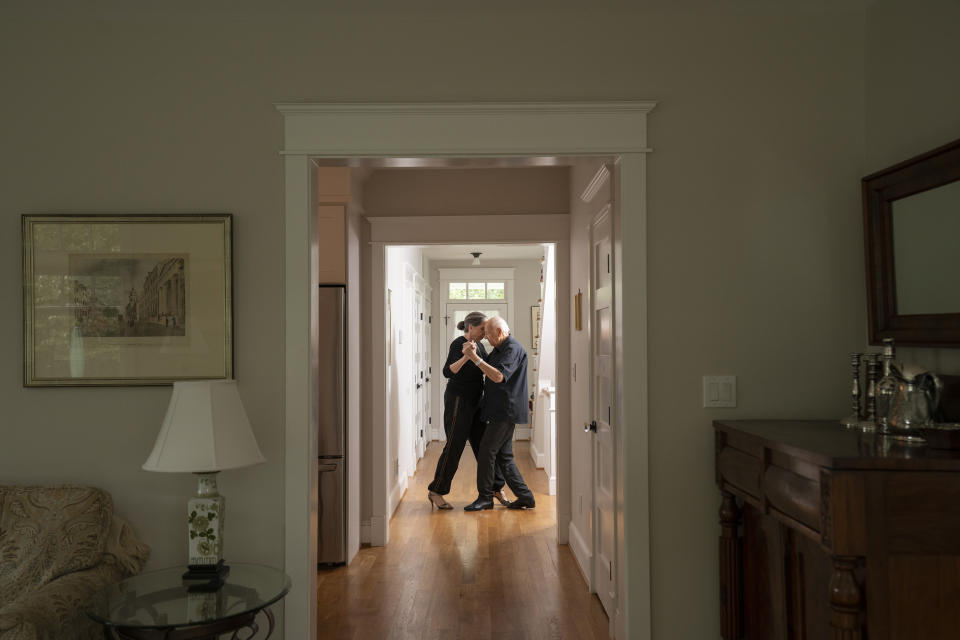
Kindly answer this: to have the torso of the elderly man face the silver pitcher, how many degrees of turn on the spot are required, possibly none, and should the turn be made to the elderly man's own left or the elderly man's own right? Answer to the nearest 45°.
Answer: approximately 90° to the elderly man's own left

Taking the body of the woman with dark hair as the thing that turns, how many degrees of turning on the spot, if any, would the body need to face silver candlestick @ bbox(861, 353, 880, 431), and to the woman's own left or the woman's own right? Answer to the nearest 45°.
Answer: approximately 90° to the woman's own right

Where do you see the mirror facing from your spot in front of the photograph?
facing the viewer and to the left of the viewer

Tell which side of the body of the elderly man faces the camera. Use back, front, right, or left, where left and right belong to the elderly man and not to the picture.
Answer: left

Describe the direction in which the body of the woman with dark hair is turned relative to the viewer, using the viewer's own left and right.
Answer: facing to the right of the viewer

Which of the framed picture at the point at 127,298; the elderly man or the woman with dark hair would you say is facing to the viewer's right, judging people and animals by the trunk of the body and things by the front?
the woman with dark hair

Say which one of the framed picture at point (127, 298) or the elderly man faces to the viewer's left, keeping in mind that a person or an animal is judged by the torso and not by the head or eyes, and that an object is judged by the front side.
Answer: the elderly man

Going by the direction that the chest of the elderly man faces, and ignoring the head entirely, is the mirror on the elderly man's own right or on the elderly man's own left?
on the elderly man's own left

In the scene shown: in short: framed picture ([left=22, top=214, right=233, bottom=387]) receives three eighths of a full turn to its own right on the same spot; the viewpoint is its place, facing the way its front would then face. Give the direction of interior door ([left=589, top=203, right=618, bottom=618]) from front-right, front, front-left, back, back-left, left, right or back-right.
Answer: back-right

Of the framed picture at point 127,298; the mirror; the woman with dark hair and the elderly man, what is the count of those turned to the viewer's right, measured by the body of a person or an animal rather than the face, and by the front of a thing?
1

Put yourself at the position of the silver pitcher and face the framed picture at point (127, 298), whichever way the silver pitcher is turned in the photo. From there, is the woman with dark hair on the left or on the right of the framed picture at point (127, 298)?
right

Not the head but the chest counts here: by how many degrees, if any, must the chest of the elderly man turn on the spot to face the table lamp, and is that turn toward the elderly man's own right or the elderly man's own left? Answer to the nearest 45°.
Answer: approximately 90° to the elderly man's own left

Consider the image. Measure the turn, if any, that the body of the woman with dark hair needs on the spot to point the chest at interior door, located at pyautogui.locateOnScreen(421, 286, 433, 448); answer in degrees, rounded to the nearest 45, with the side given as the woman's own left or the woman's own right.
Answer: approximately 90° to the woman's own left

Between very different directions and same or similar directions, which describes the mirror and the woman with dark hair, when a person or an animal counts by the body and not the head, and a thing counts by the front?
very different directions

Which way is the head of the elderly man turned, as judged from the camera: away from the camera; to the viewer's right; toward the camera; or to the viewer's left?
to the viewer's left

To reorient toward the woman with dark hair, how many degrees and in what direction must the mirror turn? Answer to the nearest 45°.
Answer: approximately 90° to its right

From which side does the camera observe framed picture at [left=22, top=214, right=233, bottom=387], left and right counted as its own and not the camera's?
front
